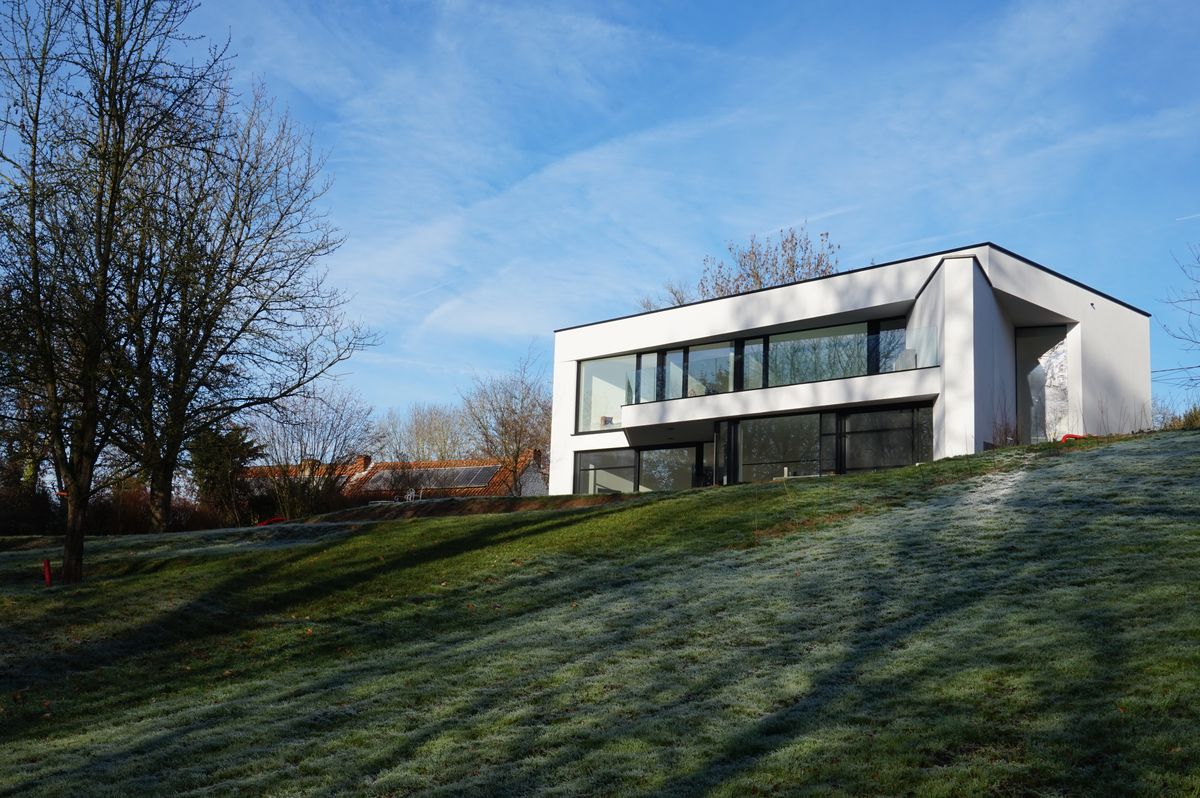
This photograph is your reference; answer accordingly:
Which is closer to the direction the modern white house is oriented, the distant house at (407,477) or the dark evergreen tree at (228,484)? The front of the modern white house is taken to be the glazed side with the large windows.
the dark evergreen tree

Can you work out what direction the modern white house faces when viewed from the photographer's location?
facing the viewer and to the left of the viewer

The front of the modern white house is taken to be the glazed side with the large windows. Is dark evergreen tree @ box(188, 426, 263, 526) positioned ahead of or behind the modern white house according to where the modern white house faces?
ahead

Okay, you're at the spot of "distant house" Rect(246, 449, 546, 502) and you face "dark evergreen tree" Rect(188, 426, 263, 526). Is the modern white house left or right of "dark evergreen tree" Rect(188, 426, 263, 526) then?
left

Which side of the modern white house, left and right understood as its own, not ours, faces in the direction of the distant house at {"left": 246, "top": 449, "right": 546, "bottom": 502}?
right
